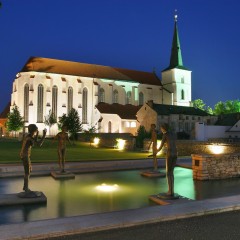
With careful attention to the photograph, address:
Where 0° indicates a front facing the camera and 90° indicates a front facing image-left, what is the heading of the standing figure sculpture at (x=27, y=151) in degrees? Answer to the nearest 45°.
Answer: approximately 270°

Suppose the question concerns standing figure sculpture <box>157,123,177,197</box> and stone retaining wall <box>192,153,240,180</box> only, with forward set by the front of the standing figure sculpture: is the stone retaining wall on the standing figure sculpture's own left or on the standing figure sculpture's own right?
on the standing figure sculpture's own right

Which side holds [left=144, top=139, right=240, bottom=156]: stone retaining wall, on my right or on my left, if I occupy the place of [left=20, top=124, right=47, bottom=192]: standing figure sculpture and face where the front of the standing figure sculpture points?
on my left

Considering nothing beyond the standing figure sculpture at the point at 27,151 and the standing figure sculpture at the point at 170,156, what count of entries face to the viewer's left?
1

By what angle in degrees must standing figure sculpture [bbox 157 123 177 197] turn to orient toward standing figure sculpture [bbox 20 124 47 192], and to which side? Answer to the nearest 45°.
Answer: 0° — it already faces it

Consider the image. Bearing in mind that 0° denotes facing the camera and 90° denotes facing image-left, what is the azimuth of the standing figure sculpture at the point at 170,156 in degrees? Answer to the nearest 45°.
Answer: approximately 90°

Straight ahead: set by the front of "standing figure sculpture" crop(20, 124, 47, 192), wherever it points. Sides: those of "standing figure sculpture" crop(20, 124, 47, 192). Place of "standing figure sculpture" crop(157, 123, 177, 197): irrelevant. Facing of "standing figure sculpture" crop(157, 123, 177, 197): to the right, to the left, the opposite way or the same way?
the opposite way

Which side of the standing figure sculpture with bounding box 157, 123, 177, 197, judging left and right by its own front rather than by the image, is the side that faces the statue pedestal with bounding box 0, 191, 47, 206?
front

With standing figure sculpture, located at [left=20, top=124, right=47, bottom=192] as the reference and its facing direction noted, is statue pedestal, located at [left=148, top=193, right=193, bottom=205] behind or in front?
in front
